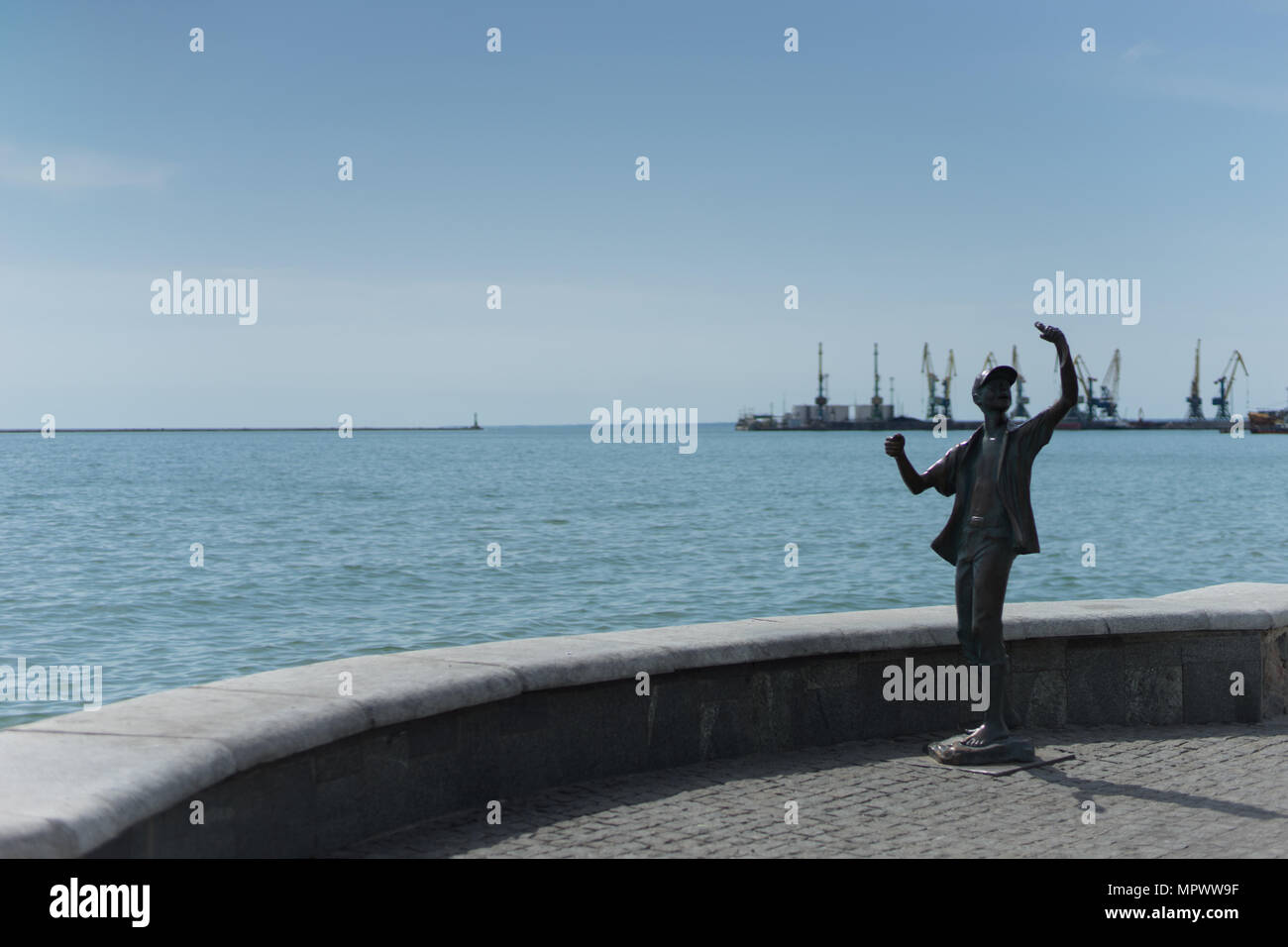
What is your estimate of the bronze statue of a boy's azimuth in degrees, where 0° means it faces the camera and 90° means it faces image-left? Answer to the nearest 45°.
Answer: approximately 0°
